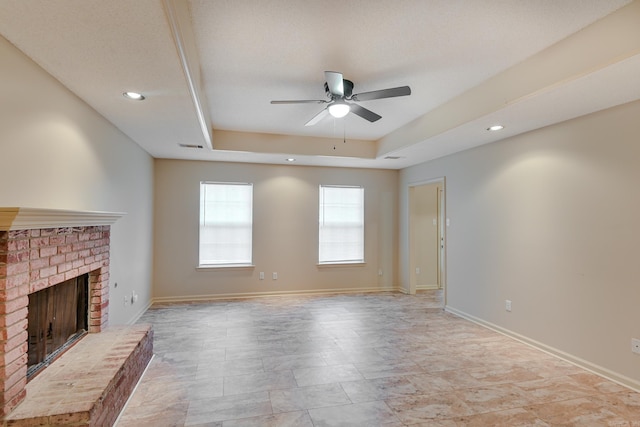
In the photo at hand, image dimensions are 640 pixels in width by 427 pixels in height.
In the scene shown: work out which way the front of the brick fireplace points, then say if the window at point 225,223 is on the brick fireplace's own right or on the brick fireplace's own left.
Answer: on the brick fireplace's own left

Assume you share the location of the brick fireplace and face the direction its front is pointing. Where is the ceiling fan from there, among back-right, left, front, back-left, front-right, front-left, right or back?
front-left

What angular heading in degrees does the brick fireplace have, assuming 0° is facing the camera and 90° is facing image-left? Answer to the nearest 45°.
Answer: approximately 315°

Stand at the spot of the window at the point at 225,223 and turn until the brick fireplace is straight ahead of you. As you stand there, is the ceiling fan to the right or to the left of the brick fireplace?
left

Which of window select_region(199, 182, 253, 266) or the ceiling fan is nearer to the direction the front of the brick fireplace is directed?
the ceiling fan

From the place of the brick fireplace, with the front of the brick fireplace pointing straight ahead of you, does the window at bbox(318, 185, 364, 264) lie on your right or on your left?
on your left
